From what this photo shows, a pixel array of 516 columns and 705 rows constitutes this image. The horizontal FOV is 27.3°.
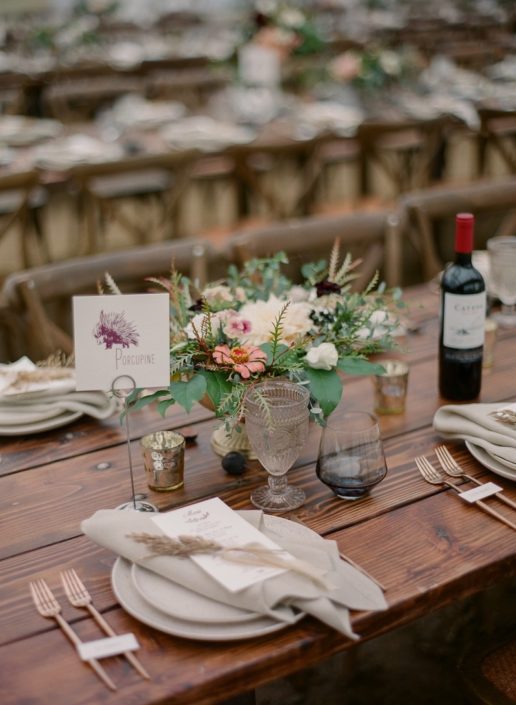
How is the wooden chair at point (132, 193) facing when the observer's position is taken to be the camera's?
facing away from the viewer and to the left of the viewer

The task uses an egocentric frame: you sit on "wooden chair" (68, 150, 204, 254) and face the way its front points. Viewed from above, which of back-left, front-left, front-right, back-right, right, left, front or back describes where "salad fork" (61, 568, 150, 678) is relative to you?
back-left

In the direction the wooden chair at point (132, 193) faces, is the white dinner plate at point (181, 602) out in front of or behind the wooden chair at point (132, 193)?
behind

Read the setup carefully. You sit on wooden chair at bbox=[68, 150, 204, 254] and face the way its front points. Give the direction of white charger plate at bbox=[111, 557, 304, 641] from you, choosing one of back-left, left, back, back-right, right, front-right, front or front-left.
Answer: back-left

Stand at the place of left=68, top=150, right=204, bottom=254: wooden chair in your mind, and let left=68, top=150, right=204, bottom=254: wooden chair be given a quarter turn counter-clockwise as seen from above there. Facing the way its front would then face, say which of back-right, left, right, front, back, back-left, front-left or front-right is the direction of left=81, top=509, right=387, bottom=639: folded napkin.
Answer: front-left
